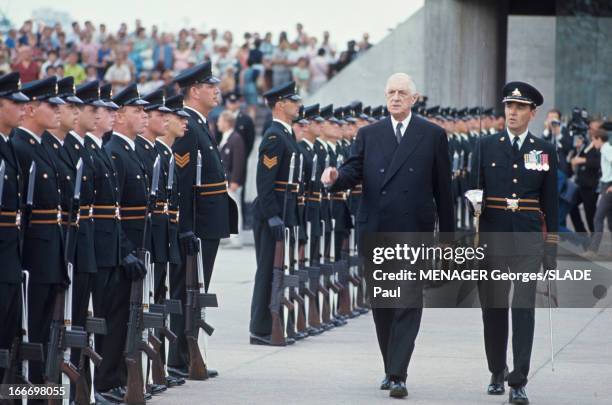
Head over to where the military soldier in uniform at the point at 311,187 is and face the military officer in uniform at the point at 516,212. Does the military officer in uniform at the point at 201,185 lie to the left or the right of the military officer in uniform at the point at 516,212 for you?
right

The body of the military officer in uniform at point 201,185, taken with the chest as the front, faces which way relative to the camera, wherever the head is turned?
to the viewer's right

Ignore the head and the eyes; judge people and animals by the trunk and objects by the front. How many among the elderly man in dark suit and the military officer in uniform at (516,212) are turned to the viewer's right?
0

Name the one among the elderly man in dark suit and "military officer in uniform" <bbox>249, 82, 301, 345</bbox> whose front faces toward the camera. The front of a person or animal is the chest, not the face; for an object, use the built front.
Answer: the elderly man in dark suit

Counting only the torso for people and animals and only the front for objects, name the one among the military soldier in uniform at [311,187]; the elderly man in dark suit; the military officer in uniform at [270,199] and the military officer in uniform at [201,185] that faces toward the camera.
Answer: the elderly man in dark suit

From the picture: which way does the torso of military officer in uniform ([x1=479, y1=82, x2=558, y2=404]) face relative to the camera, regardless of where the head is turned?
toward the camera

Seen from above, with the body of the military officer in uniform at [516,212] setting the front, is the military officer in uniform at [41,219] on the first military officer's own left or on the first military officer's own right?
on the first military officer's own right

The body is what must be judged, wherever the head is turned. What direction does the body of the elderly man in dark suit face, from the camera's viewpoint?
toward the camera

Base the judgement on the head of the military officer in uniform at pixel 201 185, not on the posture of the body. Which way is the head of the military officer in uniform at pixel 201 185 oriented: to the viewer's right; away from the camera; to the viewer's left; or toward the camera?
to the viewer's right

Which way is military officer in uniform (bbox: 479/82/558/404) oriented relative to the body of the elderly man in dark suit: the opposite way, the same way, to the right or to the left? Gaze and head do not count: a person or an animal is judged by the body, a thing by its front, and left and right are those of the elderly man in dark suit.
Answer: the same way

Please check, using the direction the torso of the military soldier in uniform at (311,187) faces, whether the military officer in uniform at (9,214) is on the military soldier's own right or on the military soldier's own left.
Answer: on the military soldier's own right

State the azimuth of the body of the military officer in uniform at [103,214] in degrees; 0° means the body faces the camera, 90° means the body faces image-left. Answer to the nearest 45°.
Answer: approximately 315°
